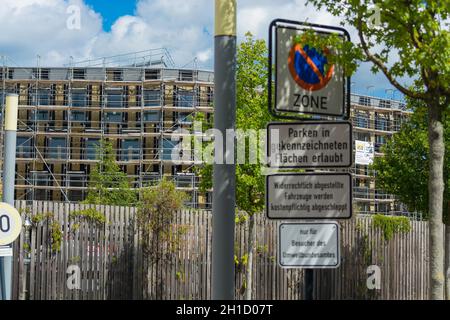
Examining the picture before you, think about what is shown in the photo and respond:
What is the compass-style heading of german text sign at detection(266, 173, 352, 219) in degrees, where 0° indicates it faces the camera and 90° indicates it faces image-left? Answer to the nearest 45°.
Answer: approximately 0°

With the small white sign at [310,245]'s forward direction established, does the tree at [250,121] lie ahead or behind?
behind

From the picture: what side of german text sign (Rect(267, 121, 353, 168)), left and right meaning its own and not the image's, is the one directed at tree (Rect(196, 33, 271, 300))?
back

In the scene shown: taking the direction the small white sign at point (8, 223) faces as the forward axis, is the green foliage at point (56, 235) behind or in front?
behind

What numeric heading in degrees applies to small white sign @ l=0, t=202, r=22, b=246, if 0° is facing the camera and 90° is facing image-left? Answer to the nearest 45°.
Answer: approximately 0°

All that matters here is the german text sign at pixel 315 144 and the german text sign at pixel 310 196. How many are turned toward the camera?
2
